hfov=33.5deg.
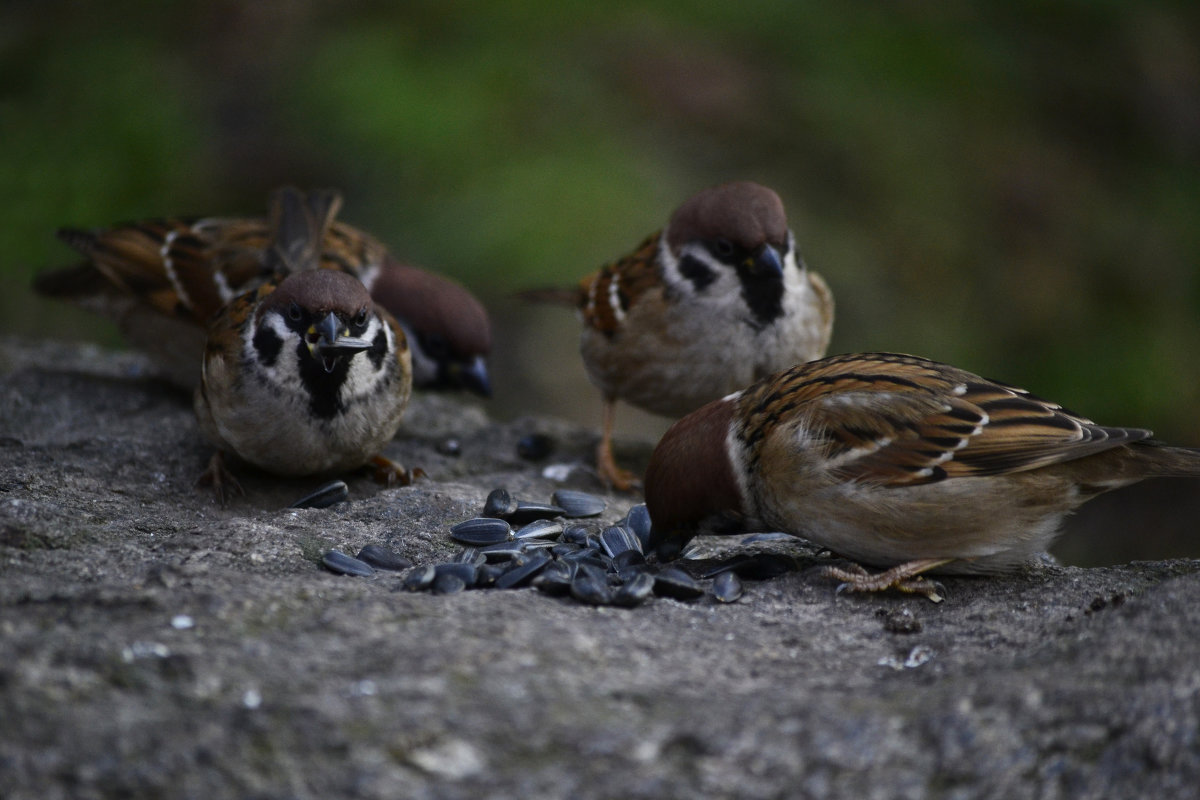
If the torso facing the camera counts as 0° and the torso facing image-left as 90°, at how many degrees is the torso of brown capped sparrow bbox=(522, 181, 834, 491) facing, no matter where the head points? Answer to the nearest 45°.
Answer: approximately 315°

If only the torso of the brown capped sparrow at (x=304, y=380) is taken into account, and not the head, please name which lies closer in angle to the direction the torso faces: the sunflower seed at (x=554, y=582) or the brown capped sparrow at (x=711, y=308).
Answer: the sunflower seed

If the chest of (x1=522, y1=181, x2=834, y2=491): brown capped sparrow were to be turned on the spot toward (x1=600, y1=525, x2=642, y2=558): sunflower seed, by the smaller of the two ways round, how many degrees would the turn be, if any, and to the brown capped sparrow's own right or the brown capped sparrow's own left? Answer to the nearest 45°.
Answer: approximately 45° to the brown capped sparrow's own right

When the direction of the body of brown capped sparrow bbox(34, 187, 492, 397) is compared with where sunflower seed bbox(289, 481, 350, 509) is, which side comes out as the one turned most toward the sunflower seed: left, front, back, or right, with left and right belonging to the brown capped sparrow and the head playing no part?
right

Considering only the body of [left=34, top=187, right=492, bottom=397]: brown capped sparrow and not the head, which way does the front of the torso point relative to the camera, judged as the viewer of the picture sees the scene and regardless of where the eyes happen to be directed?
to the viewer's right

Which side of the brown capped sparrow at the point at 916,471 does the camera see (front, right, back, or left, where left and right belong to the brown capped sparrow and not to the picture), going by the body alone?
left

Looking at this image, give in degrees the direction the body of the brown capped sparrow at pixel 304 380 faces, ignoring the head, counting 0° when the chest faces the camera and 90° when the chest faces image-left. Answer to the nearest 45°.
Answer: approximately 0°
